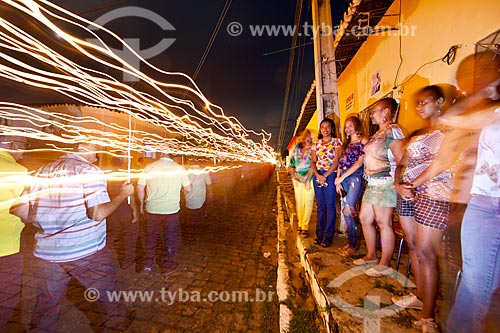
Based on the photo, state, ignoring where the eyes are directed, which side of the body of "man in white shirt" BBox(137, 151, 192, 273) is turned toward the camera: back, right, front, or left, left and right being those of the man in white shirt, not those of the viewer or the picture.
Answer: back

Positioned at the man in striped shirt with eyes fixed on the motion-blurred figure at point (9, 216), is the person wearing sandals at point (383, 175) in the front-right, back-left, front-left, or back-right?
back-right

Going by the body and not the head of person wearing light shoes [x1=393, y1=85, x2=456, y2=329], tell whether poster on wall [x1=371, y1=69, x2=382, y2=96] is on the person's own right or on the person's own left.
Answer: on the person's own right

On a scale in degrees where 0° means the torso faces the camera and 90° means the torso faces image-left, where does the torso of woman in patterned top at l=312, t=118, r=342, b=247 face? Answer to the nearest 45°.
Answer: approximately 45°

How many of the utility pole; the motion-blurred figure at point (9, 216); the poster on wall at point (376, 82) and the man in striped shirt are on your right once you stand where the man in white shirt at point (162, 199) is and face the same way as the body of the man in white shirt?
2

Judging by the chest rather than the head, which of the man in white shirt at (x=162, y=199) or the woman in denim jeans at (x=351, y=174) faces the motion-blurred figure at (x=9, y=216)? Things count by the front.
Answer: the woman in denim jeans

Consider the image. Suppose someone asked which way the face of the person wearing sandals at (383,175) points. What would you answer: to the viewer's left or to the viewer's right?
to the viewer's left

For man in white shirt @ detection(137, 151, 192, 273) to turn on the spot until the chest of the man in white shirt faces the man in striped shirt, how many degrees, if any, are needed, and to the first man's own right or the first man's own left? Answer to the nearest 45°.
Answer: approximately 135° to the first man's own left
